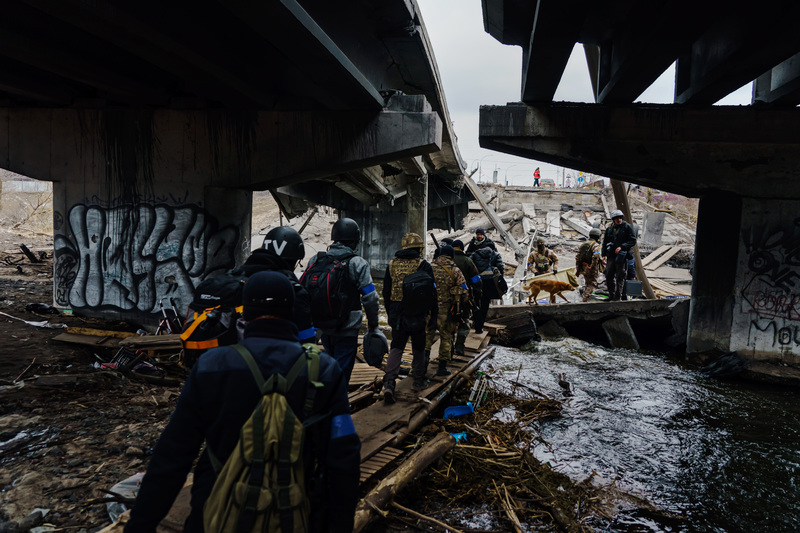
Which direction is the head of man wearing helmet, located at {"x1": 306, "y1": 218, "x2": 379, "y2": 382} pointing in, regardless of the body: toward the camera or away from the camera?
away from the camera

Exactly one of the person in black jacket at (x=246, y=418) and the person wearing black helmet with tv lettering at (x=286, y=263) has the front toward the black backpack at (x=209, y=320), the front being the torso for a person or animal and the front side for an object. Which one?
the person in black jacket

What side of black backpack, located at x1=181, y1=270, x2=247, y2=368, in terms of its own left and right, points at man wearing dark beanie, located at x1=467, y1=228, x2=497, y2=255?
back

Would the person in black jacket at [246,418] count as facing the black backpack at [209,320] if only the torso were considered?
yes

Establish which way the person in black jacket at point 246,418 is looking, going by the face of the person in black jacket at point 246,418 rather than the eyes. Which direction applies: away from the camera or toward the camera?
away from the camera

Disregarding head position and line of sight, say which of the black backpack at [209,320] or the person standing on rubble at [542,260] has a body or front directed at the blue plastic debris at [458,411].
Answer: the person standing on rubble

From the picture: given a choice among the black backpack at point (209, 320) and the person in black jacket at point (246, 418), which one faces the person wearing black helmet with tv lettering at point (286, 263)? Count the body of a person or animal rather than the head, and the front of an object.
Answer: the person in black jacket

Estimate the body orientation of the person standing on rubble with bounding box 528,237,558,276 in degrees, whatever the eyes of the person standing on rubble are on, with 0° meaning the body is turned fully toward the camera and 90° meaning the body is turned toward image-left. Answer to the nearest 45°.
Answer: approximately 0°
